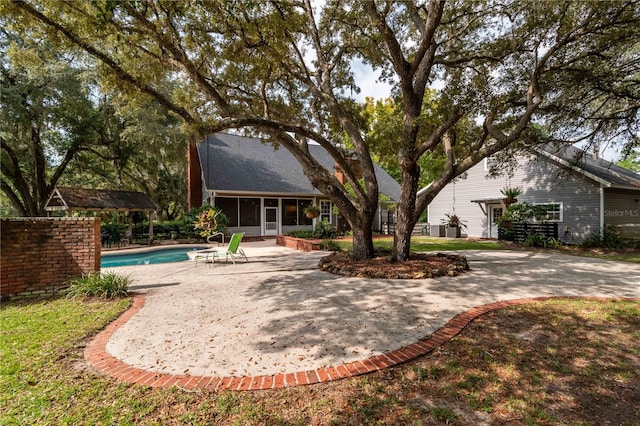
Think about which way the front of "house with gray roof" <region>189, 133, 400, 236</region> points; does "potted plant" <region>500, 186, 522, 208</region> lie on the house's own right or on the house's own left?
on the house's own left

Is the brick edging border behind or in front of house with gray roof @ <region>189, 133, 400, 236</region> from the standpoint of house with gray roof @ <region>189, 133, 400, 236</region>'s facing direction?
in front

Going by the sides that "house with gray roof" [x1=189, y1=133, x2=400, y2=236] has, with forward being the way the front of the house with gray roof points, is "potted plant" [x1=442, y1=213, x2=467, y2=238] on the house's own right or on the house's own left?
on the house's own left

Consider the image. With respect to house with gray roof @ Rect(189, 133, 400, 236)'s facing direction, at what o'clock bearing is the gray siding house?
The gray siding house is roughly at 10 o'clock from the house with gray roof.

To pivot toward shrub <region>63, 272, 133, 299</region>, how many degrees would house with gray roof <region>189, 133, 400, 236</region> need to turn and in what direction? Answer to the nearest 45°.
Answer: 0° — it already faces it

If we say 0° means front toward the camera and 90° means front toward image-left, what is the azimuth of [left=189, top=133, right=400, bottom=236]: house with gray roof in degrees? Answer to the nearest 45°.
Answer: approximately 0°

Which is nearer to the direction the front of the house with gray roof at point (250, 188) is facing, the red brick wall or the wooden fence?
the red brick wall

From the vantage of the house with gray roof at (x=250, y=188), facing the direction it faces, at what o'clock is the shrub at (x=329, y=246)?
The shrub is roughly at 11 o'clock from the house with gray roof.

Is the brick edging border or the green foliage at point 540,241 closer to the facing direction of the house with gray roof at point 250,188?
the brick edging border

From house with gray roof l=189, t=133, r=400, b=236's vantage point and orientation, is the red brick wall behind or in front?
in front
